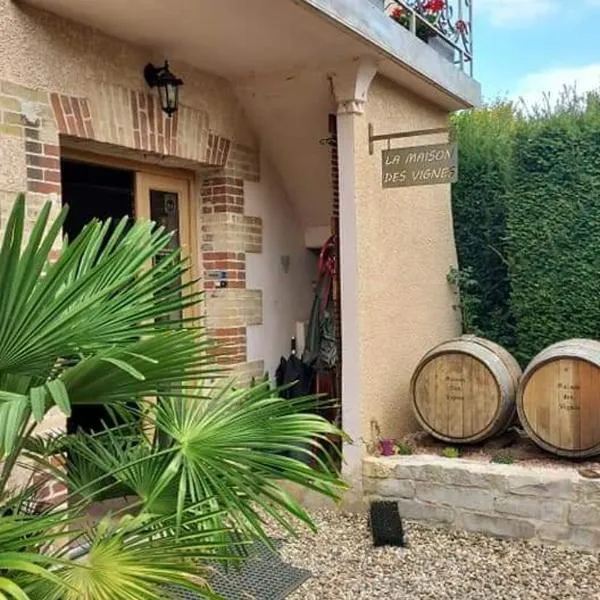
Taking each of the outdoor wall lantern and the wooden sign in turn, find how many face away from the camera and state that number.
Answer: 0

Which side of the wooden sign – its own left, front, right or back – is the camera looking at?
front

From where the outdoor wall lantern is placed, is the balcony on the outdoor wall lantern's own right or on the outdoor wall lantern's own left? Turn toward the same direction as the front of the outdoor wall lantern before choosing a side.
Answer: on the outdoor wall lantern's own left

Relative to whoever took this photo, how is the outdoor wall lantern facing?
facing the viewer and to the right of the viewer

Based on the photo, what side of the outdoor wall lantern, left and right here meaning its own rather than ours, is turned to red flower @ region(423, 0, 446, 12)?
left

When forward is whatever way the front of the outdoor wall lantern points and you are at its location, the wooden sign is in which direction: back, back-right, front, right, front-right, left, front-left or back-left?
front-left

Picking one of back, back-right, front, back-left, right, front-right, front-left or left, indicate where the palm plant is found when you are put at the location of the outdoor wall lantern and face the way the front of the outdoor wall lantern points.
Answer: front-right

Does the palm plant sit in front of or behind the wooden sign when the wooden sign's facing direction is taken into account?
in front
